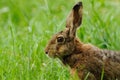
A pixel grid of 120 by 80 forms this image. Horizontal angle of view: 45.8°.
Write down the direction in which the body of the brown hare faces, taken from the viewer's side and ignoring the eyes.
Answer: to the viewer's left
